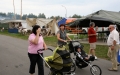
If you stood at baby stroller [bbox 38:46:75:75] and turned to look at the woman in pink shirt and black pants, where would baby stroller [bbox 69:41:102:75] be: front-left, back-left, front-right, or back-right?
back-right

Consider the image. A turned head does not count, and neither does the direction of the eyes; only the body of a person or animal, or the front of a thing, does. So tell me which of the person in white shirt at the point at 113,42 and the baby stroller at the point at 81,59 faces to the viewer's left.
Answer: the person in white shirt

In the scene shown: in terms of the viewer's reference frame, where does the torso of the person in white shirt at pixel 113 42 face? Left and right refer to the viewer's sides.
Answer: facing to the left of the viewer

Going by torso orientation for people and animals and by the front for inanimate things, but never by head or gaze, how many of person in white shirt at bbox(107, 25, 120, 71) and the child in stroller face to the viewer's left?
1

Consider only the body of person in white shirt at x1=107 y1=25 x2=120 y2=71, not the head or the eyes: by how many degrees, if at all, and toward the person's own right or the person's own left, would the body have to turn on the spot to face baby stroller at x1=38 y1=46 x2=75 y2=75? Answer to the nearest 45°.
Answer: approximately 45° to the person's own left

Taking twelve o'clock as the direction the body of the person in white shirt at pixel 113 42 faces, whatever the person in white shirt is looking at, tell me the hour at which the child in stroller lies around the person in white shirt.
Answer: The child in stroller is roughly at 11 o'clock from the person in white shirt.

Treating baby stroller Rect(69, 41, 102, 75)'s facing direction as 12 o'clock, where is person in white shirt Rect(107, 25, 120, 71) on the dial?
The person in white shirt is roughly at 10 o'clock from the baby stroller.

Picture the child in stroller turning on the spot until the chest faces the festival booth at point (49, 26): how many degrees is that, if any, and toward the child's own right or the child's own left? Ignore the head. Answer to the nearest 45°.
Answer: approximately 135° to the child's own left

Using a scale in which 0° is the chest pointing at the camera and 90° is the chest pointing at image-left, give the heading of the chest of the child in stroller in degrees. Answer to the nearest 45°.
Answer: approximately 315°

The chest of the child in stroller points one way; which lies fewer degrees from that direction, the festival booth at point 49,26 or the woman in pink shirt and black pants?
the woman in pink shirt and black pants

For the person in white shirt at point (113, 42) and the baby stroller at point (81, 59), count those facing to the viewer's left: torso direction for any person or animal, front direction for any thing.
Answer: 1
